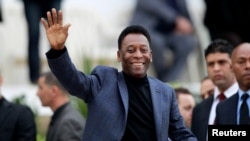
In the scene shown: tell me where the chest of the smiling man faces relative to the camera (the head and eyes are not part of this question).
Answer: toward the camera

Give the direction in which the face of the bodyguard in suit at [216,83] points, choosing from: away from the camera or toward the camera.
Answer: toward the camera

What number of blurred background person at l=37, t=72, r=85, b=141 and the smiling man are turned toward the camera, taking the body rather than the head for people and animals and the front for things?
1

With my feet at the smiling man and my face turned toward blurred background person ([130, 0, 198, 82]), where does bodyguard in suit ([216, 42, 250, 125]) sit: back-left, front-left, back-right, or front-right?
front-right

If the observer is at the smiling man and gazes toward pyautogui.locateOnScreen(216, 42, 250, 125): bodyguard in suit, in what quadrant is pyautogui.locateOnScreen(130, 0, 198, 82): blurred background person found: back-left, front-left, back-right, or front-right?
front-left

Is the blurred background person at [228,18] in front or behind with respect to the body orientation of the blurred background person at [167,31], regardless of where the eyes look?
in front

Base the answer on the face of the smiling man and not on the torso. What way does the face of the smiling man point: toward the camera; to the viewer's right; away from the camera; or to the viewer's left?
toward the camera
